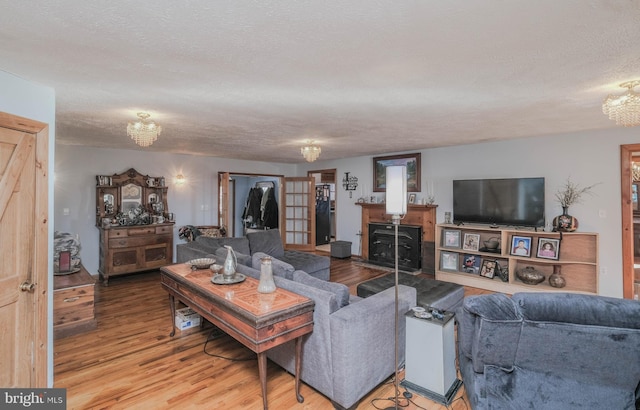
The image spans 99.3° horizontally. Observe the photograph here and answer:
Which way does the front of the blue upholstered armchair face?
away from the camera

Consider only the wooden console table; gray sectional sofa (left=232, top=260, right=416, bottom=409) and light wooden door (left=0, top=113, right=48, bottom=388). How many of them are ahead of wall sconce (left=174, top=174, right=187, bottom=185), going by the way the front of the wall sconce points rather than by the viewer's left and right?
3

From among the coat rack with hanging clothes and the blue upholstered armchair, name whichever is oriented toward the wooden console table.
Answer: the coat rack with hanging clothes

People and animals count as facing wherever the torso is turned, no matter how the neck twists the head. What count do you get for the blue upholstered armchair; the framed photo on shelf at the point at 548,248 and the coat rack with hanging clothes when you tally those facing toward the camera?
2

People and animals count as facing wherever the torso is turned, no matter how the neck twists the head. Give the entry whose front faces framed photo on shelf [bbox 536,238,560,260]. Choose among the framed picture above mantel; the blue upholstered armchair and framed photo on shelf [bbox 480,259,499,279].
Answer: the blue upholstered armchair

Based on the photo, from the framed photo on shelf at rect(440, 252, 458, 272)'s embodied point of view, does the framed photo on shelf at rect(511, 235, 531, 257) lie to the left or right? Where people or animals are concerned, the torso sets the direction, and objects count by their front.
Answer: on its left

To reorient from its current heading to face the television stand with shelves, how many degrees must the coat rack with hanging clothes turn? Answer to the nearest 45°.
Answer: approximately 45° to its left

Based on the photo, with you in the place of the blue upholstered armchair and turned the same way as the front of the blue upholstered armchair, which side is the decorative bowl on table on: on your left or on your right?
on your left
